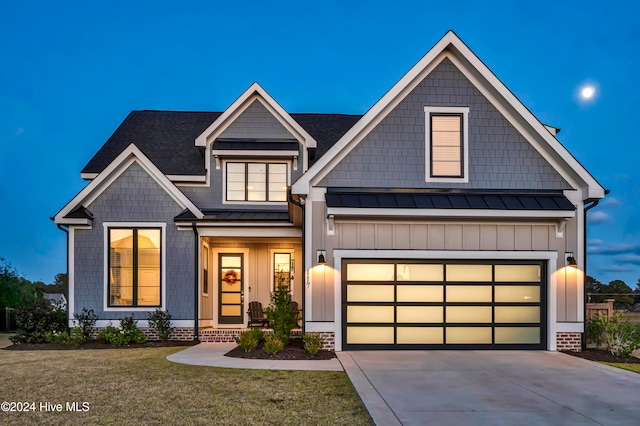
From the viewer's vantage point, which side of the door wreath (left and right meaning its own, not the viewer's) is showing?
front

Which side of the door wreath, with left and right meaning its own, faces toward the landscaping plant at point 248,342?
front

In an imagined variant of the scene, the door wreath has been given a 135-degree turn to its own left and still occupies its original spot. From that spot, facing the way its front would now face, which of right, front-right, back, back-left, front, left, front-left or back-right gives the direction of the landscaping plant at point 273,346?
back-right

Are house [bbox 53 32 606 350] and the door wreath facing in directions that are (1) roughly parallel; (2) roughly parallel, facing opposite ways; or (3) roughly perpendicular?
roughly parallel

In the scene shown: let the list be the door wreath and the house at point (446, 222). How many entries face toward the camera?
2

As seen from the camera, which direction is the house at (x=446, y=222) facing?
toward the camera
